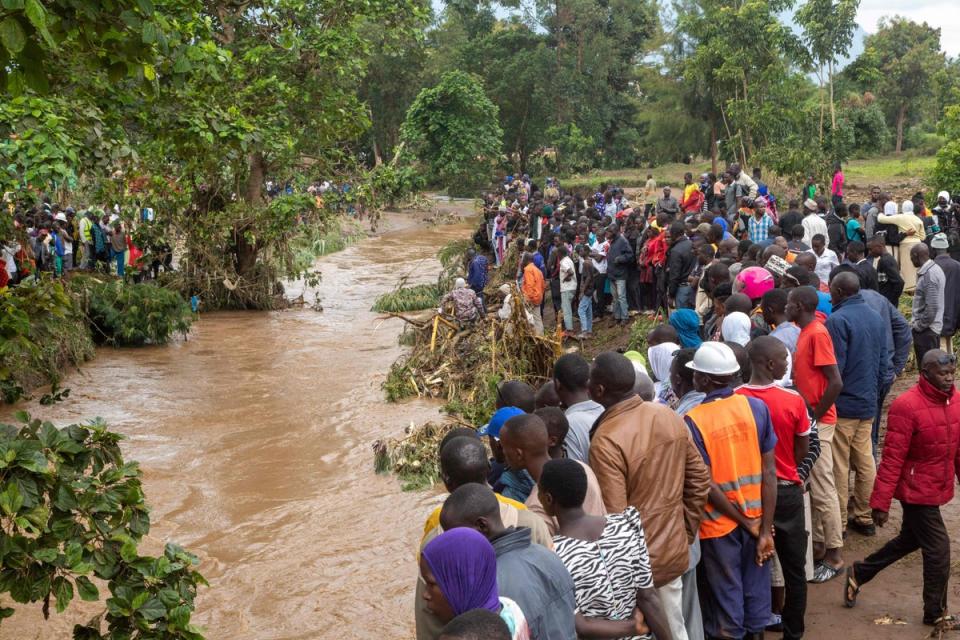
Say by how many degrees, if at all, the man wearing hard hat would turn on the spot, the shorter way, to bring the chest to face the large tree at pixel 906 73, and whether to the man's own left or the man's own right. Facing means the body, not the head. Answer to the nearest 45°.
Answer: approximately 45° to the man's own right

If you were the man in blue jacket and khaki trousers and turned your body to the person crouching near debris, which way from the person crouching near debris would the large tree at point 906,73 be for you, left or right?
right

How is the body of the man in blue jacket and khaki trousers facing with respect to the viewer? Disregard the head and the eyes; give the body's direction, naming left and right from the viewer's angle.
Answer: facing away from the viewer and to the left of the viewer

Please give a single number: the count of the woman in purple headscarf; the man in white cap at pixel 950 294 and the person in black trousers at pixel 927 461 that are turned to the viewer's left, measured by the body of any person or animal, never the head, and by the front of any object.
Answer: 2

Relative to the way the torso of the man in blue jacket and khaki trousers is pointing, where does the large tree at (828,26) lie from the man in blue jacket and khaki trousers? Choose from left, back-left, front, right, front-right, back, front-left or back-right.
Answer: front-right

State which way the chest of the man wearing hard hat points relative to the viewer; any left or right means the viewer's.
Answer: facing away from the viewer and to the left of the viewer

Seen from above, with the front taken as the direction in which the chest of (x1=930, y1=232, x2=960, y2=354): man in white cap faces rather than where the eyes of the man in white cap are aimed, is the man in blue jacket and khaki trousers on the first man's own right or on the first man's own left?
on the first man's own left

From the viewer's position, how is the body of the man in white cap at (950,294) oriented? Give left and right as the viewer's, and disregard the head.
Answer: facing to the left of the viewer
